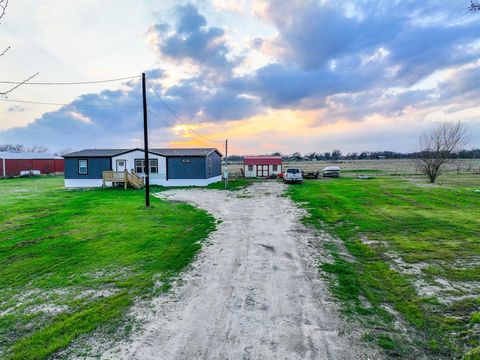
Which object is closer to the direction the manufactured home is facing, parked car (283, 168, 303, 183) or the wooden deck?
the wooden deck

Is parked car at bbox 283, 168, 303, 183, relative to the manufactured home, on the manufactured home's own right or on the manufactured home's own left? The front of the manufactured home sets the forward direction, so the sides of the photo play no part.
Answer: on the manufactured home's own left

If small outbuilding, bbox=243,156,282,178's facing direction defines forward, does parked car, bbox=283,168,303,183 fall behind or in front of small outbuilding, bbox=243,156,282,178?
in front

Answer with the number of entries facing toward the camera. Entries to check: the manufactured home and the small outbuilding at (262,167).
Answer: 2

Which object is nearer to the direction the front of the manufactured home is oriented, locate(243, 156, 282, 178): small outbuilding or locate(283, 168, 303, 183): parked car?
the parked car

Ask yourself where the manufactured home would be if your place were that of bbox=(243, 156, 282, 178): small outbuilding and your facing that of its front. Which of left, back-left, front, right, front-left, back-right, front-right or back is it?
front-right

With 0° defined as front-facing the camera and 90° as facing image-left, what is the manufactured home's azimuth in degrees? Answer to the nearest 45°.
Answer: approximately 0°
